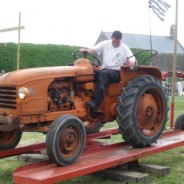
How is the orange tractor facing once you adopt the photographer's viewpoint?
facing the viewer and to the left of the viewer
